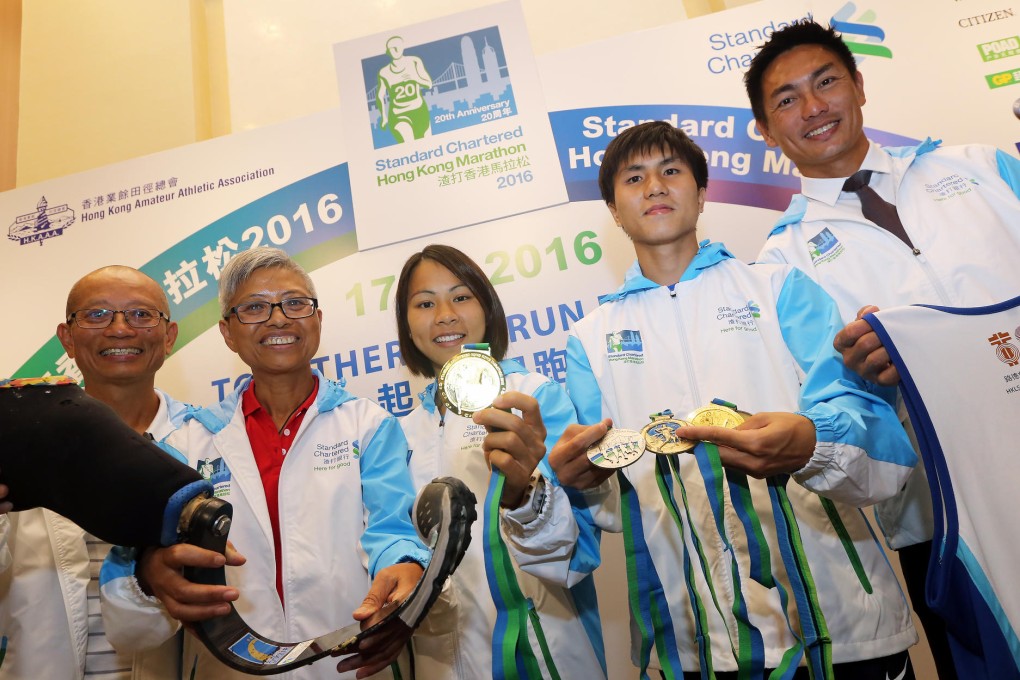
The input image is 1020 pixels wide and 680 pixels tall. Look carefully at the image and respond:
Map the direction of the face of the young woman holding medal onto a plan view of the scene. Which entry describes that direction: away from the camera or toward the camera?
toward the camera

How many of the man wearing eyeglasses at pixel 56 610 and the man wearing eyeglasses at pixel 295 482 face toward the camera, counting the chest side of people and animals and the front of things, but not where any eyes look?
2

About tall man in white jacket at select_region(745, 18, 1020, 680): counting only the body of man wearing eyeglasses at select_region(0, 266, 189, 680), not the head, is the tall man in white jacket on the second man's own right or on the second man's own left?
on the second man's own left

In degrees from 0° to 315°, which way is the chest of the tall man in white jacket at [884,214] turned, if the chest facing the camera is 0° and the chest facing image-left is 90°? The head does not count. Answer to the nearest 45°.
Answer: approximately 0°

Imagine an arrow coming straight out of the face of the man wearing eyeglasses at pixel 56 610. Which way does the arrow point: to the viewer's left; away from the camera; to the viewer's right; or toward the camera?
toward the camera

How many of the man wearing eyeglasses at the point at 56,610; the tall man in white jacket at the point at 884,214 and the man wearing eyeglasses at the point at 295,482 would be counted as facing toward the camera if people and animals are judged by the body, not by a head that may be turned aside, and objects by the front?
3

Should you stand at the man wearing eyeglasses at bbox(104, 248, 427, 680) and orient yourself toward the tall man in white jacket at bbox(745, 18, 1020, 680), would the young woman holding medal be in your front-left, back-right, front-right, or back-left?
front-left

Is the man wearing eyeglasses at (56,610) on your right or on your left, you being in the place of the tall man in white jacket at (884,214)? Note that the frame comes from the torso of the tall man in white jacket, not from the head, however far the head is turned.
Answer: on your right

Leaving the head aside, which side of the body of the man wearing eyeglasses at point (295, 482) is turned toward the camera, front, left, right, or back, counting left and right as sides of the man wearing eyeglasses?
front

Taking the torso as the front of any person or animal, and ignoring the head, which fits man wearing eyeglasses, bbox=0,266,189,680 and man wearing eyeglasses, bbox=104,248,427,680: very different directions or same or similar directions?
same or similar directions

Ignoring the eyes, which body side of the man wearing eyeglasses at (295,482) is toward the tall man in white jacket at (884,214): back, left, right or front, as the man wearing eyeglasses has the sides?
left

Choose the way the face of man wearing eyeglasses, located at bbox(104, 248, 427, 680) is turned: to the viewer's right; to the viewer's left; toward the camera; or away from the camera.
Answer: toward the camera

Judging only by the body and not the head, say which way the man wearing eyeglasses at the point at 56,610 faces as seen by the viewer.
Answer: toward the camera
